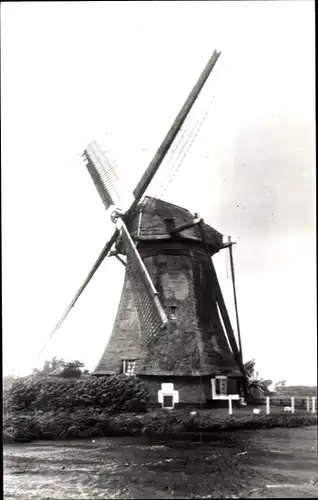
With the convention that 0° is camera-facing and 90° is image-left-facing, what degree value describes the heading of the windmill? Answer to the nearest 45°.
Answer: approximately 45°
